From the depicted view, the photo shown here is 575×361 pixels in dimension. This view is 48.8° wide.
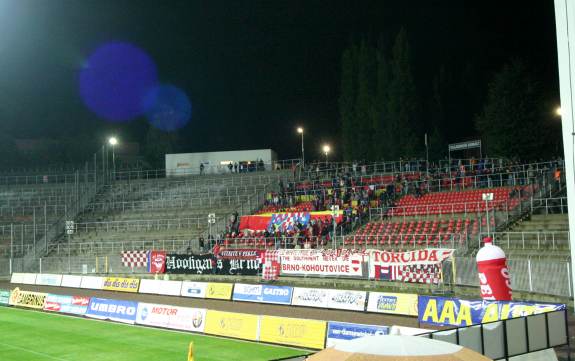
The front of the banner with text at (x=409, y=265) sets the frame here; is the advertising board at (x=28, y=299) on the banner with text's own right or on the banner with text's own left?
on the banner with text's own right

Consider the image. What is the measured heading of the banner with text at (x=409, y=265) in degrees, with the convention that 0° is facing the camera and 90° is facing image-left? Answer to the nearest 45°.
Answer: approximately 0°

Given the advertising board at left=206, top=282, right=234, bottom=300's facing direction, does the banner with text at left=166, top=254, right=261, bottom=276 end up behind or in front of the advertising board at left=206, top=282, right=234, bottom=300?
behind

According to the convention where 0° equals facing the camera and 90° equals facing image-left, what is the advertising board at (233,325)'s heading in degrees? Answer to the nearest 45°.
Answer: approximately 45°

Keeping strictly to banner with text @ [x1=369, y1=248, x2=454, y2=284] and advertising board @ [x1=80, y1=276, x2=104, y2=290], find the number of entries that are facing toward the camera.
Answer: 2

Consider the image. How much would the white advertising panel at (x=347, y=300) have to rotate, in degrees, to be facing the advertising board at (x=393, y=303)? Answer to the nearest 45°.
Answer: approximately 45° to its left

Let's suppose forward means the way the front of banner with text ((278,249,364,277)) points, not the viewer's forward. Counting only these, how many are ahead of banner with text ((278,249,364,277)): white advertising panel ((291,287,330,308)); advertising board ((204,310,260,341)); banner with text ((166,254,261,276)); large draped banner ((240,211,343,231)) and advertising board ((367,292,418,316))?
3

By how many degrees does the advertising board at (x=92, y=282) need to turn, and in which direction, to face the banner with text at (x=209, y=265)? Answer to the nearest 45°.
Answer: approximately 90° to its left

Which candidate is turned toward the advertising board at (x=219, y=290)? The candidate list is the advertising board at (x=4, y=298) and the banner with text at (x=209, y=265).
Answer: the banner with text

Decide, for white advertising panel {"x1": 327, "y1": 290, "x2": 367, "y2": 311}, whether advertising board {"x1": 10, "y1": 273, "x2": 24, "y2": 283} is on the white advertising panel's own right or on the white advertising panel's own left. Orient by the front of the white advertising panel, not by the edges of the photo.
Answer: on the white advertising panel's own right

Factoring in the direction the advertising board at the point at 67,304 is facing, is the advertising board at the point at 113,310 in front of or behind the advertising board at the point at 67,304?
in front

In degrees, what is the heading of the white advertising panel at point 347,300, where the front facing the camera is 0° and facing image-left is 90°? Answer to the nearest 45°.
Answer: approximately 0°

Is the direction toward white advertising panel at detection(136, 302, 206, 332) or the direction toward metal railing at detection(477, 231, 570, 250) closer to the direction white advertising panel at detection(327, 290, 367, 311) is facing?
the white advertising panel

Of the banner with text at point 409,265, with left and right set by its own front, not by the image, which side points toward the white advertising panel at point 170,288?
right
